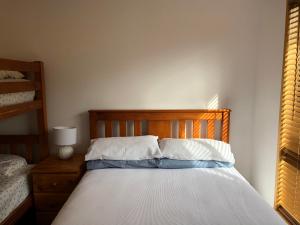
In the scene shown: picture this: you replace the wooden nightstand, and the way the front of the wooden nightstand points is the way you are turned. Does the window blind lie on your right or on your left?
on your left

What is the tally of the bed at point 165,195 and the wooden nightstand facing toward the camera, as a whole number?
2

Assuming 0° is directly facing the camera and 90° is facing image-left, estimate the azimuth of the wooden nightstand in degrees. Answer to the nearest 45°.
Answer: approximately 0°

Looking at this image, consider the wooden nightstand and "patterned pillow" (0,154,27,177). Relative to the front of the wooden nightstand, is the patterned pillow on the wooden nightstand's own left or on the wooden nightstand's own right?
on the wooden nightstand's own right

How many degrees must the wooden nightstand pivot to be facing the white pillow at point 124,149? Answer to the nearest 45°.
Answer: approximately 90° to its left

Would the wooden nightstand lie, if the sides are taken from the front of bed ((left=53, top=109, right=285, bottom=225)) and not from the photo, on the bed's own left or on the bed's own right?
on the bed's own right

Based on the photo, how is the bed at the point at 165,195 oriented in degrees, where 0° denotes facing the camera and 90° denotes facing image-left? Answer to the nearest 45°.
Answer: approximately 0°

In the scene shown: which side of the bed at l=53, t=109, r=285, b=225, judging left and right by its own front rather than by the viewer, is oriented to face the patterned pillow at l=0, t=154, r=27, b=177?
right

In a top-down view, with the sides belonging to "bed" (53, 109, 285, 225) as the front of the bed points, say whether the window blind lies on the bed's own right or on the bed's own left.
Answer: on the bed's own left

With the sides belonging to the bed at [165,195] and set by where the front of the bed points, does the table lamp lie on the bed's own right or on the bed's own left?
on the bed's own right
